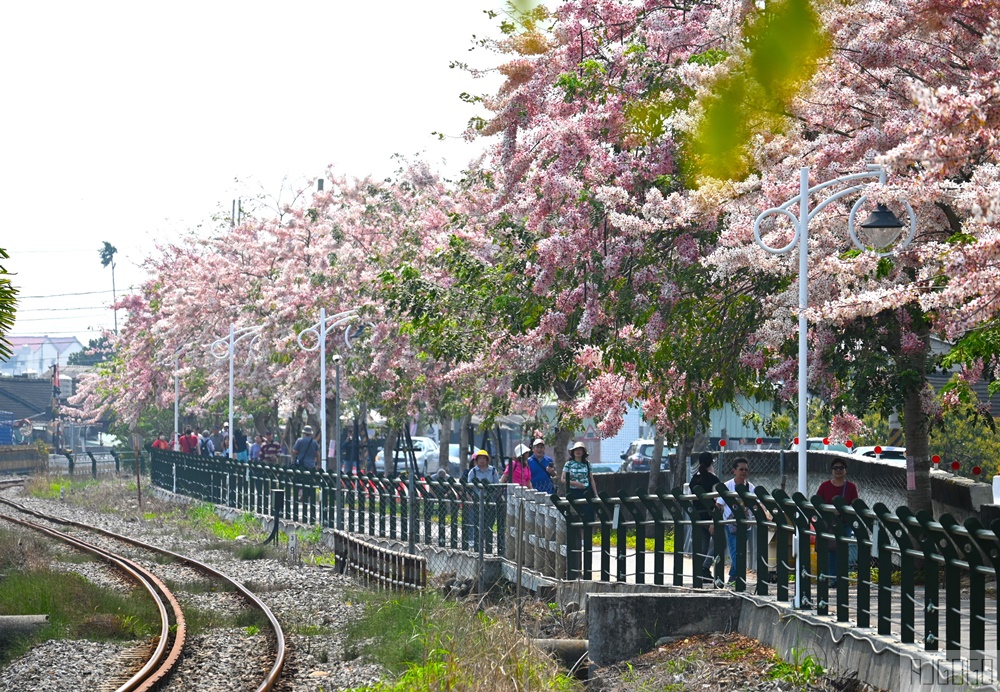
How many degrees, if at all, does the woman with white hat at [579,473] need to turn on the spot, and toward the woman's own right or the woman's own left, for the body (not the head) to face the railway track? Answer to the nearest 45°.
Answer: approximately 90° to the woman's own right

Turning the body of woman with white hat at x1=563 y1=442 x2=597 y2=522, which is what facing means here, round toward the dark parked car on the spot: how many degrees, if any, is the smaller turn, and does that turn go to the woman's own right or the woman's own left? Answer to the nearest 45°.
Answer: approximately 180°

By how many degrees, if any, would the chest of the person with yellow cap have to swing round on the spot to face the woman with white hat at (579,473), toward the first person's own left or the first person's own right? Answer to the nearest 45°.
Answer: approximately 45° to the first person's own left

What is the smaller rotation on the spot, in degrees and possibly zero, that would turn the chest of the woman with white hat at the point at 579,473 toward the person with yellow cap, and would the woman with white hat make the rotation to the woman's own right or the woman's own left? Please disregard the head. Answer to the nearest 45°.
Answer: approximately 135° to the woman's own right

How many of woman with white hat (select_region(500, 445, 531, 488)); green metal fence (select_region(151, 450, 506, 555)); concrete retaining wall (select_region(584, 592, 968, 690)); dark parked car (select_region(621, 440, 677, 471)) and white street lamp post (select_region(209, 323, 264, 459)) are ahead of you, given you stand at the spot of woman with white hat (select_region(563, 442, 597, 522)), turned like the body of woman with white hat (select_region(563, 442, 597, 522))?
1

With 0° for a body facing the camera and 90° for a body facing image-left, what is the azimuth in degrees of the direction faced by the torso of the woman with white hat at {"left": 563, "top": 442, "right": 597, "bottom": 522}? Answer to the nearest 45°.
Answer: approximately 0°

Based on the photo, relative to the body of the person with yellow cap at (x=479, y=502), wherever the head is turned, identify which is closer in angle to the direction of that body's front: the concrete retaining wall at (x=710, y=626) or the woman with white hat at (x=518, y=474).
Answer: the concrete retaining wall

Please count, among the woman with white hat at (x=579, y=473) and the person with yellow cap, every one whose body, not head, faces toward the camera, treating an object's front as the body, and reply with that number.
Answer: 2

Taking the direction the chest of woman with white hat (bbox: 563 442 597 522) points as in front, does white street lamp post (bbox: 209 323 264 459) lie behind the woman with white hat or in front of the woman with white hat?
behind

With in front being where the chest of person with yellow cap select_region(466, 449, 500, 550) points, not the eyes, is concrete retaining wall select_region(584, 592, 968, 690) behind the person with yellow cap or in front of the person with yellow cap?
in front
